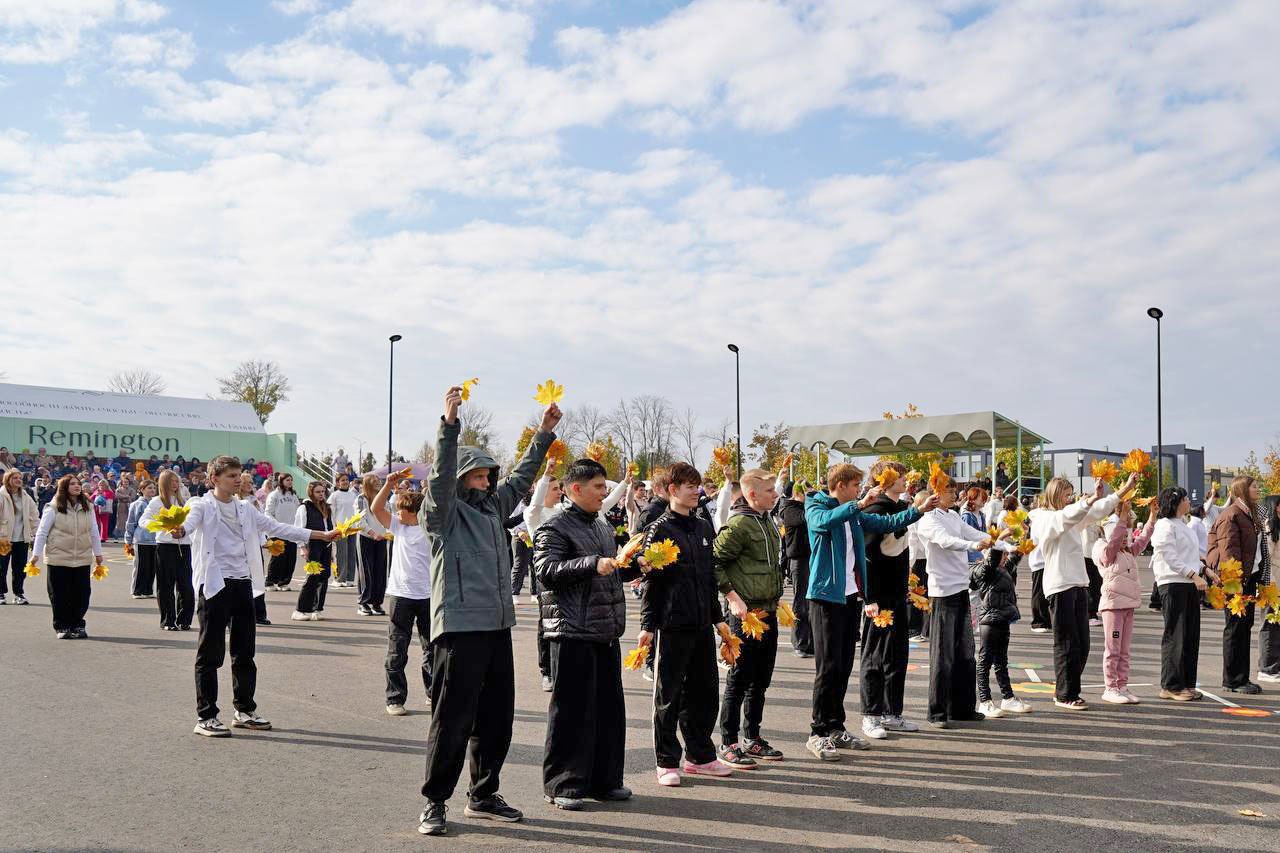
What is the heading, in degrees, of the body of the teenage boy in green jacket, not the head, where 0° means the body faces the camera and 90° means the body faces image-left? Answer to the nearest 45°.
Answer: approximately 315°

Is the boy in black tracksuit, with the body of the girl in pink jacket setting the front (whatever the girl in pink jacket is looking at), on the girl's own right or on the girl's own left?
on the girl's own right

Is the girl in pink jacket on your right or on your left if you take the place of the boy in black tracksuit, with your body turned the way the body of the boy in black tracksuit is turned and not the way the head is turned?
on your left

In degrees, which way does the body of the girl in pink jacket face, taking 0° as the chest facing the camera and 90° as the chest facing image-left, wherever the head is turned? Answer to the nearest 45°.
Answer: approximately 315°
